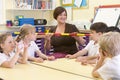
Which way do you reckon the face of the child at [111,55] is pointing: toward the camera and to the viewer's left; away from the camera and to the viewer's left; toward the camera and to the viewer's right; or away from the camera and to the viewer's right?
away from the camera and to the viewer's left

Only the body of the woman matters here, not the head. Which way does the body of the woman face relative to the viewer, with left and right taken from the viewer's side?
facing the viewer

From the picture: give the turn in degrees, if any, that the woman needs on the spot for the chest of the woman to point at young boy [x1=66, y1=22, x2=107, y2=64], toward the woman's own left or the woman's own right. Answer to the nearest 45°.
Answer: approximately 45° to the woman's own left

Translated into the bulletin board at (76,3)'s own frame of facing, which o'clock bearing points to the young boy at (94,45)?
The young boy is roughly at 12 o'clock from the bulletin board.

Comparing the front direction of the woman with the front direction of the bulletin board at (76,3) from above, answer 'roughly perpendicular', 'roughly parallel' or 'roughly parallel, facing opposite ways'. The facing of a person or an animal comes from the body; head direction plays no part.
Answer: roughly parallel

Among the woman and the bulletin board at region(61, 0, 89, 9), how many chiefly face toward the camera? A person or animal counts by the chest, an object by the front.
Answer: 2

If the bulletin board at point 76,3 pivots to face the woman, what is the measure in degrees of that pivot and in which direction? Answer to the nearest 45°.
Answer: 0° — it already faces them

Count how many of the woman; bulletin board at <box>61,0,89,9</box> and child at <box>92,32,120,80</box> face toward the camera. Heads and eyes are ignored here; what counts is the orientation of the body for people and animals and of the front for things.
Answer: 2

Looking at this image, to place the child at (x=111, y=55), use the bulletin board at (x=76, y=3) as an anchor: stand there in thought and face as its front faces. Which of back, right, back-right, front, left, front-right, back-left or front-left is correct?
front

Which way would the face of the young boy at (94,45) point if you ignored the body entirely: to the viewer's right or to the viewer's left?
to the viewer's left
